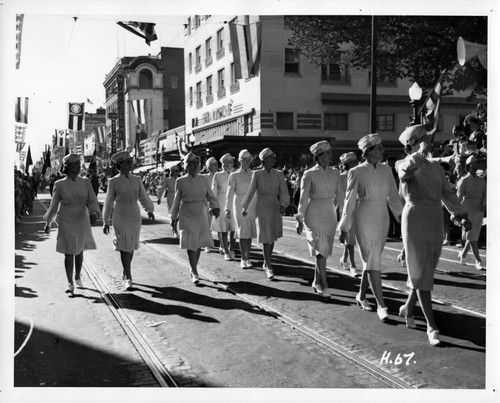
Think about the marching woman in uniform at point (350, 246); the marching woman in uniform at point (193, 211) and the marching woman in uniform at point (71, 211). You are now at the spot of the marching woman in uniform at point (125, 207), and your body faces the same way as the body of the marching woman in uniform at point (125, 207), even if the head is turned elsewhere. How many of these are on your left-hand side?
2

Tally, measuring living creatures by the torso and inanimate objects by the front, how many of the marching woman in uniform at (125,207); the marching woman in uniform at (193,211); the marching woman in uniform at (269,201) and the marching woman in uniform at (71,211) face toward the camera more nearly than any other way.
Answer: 4

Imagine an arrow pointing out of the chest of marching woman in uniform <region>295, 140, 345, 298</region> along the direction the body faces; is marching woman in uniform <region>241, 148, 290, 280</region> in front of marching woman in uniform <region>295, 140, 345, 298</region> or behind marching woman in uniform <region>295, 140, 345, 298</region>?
behind

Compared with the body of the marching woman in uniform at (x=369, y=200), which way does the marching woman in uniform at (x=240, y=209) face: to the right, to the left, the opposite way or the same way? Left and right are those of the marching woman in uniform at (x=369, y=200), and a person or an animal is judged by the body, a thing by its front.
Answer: the same way

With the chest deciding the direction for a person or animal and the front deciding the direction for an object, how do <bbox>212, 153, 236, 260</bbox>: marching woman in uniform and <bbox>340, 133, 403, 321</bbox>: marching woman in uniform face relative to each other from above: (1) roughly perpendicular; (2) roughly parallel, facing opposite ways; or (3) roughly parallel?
roughly parallel

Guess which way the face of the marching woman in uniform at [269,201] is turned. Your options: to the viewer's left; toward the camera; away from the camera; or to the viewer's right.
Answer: toward the camera

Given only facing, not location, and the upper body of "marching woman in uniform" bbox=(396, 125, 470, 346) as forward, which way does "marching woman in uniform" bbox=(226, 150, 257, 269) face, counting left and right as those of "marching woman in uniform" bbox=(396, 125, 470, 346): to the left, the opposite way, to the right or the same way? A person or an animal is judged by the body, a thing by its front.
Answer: the same way

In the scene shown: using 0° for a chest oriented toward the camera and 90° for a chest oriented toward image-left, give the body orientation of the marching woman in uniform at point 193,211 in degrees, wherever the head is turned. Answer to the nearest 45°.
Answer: approximately 0°

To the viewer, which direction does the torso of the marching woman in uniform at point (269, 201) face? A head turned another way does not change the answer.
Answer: toward the camera

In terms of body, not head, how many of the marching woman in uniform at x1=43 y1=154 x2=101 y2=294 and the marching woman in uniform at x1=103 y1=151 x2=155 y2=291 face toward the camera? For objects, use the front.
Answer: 2

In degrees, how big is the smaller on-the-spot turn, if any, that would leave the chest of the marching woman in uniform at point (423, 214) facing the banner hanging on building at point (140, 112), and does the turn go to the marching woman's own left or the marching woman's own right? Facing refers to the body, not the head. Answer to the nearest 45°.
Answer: approximately 180°

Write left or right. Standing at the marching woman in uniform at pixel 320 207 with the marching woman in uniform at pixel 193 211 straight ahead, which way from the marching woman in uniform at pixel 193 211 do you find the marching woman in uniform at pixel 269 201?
right

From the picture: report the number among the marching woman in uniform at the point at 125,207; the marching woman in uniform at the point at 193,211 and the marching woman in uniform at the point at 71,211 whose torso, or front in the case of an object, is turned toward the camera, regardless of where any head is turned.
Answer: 3

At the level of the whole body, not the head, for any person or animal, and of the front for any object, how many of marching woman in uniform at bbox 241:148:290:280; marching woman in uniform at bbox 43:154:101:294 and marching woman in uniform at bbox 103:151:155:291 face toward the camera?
3

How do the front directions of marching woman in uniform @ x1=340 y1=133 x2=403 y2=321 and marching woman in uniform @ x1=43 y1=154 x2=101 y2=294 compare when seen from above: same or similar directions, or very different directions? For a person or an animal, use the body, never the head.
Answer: same or similar directions

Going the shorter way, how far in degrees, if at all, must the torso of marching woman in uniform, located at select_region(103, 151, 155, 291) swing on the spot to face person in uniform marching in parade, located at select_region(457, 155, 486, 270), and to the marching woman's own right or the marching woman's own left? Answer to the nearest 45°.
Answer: approximately 90° to the marching woman's own left

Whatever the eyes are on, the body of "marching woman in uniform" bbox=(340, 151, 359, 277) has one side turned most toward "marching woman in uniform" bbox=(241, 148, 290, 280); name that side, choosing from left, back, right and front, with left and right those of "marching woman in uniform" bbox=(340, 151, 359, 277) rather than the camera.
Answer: right

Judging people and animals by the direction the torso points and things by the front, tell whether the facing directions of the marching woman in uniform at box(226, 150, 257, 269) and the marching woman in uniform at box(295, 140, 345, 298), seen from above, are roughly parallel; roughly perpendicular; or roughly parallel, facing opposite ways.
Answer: roughly parallel

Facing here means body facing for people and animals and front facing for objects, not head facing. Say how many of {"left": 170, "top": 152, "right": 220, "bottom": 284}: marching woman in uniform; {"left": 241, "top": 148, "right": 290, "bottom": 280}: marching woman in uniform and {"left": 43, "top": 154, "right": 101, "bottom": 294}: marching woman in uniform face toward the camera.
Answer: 3

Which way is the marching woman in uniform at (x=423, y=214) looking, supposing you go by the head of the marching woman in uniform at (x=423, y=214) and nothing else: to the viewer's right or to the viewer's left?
to the viewer's left
